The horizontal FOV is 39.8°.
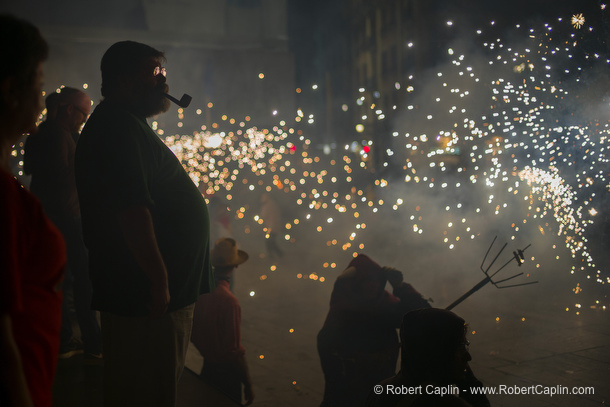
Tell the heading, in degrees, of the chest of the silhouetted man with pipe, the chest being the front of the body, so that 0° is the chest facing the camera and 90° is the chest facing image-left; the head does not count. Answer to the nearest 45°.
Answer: approximately 270°

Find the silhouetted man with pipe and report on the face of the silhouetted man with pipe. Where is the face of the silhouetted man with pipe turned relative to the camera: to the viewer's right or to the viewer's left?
to the viewer's right

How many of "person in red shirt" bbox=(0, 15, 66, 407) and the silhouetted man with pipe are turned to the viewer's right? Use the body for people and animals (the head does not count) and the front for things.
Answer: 2

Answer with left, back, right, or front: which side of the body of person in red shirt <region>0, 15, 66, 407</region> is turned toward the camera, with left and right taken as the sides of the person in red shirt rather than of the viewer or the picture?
right

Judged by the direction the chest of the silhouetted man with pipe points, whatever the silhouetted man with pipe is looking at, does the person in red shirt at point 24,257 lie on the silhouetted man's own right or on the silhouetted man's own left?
on the silhouetted man's own right
